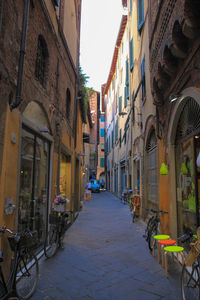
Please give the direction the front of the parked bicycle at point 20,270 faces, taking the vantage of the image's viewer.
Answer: facing away from the viewer and to the right of the viewer

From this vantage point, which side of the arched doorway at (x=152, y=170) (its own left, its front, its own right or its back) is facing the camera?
left

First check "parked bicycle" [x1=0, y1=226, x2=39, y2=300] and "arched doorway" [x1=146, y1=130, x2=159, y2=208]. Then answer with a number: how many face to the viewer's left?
1

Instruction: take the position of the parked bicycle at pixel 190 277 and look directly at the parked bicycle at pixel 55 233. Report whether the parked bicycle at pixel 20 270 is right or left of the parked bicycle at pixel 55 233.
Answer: left

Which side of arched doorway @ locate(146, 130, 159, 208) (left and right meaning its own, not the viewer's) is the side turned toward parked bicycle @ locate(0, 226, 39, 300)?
left

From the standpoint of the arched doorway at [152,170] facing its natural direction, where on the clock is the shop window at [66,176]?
The shop window is roughly at 12 o'clock from the arched doorway.

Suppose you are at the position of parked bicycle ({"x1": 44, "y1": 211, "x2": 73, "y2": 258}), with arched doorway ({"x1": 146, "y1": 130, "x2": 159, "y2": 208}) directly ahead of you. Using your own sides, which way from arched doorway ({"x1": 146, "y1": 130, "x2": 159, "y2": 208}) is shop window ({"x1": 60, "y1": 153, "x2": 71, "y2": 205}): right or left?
left

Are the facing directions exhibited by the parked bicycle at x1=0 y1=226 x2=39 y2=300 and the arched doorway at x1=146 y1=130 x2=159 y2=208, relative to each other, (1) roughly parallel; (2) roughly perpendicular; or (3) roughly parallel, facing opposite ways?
roughly perpendicular
